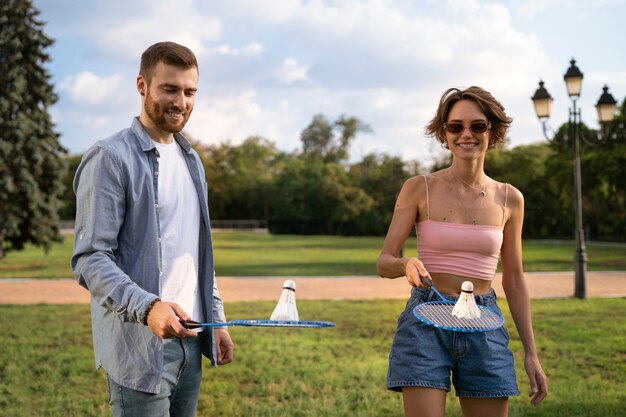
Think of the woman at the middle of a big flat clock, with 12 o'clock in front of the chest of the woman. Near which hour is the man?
The man is roughly at 2 o'clock from the woman.

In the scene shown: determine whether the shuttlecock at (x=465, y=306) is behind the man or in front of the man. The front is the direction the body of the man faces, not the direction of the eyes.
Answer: in front

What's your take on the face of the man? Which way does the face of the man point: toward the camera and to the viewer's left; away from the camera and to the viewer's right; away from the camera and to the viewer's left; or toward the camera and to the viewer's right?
toward the camera and to the viewer's right

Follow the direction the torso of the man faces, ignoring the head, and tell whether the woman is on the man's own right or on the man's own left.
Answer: on the man's own left

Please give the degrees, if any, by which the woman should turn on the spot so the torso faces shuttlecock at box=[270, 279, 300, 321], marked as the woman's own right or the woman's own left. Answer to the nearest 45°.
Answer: approximately 45° to the woman's own right

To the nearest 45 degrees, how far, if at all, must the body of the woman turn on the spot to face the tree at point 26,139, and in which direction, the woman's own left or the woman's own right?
approximately 135° to the woman's own right

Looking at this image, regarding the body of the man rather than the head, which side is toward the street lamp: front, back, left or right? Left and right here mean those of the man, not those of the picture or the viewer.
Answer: left

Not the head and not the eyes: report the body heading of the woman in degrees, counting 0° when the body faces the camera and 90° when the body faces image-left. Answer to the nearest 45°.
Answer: approximately 0°

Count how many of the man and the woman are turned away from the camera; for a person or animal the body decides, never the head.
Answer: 0

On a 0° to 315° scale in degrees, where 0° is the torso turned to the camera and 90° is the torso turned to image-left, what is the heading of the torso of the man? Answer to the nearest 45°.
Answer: approximately 315°

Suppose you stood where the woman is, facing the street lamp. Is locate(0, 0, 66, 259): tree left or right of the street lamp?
left
